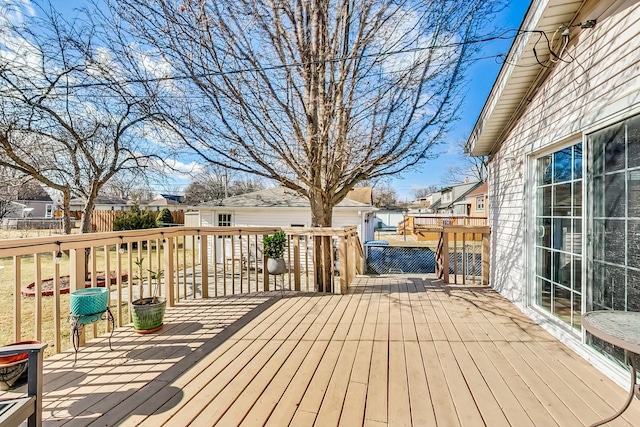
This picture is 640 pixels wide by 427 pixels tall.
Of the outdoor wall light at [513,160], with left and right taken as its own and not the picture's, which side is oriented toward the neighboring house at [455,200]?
right

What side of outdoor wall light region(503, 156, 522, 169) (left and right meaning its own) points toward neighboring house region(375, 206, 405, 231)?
right

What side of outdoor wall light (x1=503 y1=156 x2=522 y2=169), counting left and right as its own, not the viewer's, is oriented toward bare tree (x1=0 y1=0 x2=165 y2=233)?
front

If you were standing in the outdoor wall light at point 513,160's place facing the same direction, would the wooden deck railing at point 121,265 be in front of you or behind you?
in front

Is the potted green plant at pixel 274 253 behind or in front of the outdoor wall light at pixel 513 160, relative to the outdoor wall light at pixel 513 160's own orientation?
in front

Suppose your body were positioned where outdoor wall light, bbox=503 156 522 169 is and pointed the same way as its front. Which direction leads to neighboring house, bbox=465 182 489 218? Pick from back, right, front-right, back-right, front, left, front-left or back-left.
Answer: right

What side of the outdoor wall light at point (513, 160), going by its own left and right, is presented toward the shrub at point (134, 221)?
front

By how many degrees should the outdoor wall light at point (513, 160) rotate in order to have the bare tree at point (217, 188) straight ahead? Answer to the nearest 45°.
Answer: approximately 45° to its right

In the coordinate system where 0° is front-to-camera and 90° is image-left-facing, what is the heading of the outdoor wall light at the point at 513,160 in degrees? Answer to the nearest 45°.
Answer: approximately 90°
